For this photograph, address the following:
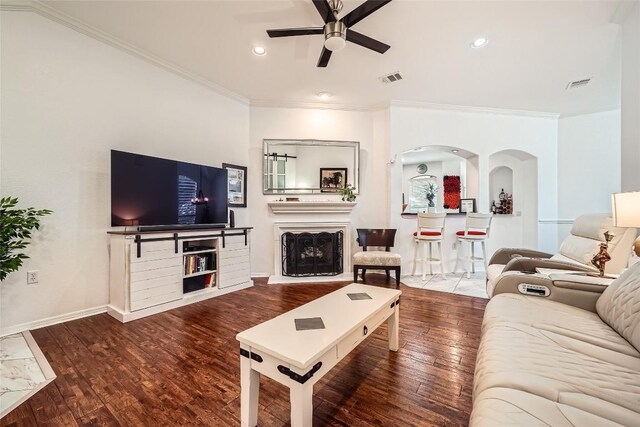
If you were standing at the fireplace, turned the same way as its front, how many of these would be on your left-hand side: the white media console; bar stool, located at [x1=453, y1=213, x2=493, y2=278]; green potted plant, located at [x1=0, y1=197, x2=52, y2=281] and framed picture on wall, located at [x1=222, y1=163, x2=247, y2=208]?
1

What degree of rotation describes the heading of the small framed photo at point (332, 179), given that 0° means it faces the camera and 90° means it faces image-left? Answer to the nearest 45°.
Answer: approximately 0°

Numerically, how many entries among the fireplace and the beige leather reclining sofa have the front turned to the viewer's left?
1

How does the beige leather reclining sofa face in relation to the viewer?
to the viewer's left

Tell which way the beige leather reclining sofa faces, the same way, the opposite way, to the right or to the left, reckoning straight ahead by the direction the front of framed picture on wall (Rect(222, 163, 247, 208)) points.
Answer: the opposite way

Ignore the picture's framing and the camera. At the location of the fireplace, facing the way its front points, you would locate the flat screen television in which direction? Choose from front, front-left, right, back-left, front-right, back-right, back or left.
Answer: front-right

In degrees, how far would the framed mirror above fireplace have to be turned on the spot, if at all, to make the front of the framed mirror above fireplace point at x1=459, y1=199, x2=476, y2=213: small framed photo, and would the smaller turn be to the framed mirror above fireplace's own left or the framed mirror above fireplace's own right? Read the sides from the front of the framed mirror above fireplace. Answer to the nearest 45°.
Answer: approximately 90° to the framed mirror above fireplace's own left

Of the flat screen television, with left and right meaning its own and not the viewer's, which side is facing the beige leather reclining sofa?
front

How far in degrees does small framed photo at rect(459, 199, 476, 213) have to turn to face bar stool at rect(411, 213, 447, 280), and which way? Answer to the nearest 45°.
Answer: approximately 45° to its right

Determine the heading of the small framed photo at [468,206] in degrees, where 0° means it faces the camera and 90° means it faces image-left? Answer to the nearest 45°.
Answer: approximately 0°

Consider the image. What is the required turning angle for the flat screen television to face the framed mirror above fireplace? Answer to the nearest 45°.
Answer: approximately 45° to its left

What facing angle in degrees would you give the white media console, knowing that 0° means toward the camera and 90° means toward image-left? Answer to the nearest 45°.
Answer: approximately 315°

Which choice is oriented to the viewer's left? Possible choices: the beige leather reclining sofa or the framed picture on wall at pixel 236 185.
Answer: the beige leather reclining sofa

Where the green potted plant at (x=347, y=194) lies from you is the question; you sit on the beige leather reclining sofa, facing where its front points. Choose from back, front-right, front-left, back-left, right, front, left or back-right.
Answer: front-right

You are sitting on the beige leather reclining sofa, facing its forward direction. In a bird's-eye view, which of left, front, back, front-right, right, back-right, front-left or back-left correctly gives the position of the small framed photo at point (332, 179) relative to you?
front-right
